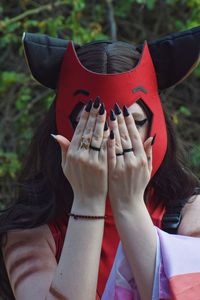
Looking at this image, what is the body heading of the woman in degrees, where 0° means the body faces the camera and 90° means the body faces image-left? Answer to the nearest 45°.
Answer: approximately 0°
